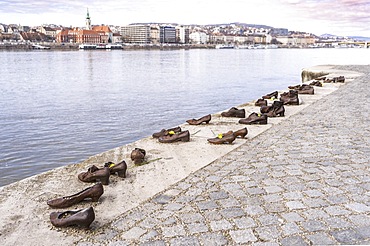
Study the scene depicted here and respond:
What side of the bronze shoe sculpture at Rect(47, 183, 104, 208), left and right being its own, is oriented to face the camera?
left

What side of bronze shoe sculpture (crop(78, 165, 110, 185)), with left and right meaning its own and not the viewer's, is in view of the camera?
left

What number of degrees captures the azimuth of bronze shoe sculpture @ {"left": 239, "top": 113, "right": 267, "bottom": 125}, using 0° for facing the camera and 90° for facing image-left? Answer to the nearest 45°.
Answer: approximately 90°

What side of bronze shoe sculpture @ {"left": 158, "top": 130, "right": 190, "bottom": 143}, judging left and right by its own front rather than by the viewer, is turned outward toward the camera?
left

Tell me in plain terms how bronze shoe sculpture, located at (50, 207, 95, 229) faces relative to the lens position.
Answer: facing to the left of the viewer

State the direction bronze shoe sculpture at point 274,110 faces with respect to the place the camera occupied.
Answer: facing to the left of the viewer

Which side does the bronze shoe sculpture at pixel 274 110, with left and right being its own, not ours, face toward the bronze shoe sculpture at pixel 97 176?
left

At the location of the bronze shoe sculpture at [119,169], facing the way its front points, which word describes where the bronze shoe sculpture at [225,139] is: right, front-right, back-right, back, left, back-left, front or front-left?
back-right

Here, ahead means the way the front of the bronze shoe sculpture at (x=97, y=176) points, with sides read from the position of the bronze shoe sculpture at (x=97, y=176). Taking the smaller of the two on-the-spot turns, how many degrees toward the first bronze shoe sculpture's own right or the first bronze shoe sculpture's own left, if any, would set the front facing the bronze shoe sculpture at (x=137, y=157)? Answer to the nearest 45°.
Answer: approximately 135° to the first bronze shoe sculpture's own right
